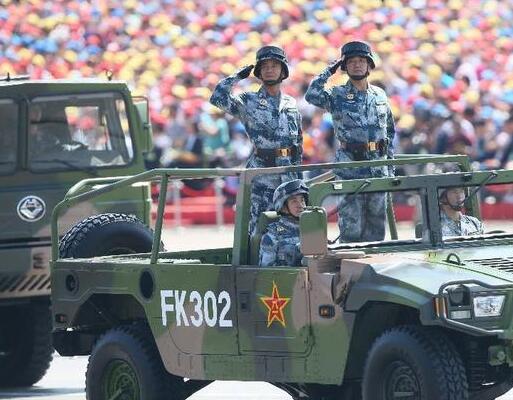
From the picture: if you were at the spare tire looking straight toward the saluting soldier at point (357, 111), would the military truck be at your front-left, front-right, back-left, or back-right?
back-left

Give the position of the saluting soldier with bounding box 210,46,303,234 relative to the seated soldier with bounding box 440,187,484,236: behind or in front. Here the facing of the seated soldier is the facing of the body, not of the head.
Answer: behind

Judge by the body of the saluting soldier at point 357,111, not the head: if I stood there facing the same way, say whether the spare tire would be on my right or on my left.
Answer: on my right

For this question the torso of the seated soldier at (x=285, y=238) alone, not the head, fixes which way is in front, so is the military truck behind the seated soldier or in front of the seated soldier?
behind

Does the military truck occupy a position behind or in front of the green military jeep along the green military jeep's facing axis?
behind

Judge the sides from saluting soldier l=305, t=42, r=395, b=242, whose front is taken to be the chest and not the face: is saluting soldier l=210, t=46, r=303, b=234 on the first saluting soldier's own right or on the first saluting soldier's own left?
on the first saluting soldier's own right

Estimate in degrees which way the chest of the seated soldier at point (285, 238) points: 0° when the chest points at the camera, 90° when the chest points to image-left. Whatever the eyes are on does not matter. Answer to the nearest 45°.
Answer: approximately 315°

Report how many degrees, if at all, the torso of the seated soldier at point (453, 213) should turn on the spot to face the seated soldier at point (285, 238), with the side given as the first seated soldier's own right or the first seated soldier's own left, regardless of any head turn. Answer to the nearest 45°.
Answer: approximately 135° to the first seated soldier's own right
